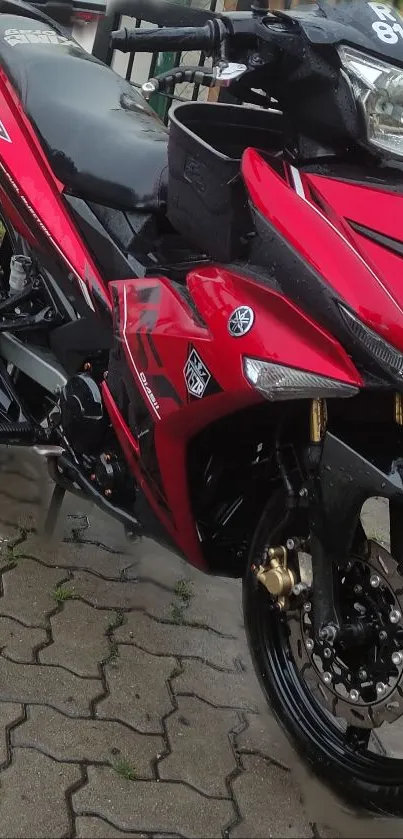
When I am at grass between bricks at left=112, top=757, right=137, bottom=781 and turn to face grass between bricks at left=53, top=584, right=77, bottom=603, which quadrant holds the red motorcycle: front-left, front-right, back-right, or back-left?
front-right

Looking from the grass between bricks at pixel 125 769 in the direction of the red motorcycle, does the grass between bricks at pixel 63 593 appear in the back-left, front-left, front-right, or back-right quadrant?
front-left

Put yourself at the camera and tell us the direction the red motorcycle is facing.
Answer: facing the viewer and to the right of the viewer
